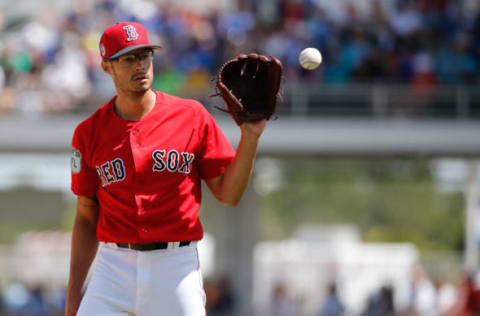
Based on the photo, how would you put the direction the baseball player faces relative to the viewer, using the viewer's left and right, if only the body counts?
facing the viewer

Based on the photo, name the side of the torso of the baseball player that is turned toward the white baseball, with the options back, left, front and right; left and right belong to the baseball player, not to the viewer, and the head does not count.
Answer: left
